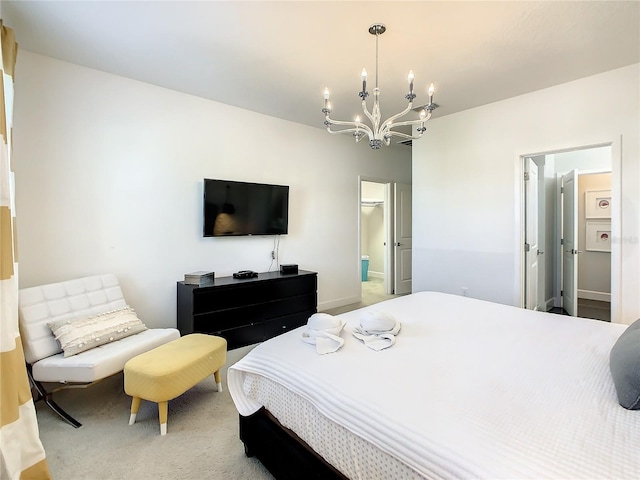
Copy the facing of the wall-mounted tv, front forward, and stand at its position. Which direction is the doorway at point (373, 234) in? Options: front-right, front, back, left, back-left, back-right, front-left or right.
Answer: left

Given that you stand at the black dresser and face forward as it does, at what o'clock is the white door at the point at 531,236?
The white door is roughly at 11 o'clock from the black dresser.

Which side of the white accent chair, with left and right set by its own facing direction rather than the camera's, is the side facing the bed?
front

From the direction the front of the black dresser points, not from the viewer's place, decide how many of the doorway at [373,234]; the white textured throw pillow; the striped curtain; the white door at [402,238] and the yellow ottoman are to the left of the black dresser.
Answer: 2

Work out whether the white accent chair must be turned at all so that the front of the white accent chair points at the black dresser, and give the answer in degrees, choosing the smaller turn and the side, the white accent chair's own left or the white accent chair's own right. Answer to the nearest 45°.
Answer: approximately 45° to the white accent chair's own left

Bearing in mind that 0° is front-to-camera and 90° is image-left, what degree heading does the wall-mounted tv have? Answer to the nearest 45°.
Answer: approximately 315°

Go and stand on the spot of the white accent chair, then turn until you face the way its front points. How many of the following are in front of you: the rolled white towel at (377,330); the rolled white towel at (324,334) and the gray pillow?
3

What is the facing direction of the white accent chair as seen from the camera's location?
facing the viewer and to the right of the viewer

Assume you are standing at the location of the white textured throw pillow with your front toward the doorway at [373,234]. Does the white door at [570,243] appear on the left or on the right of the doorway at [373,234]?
right
